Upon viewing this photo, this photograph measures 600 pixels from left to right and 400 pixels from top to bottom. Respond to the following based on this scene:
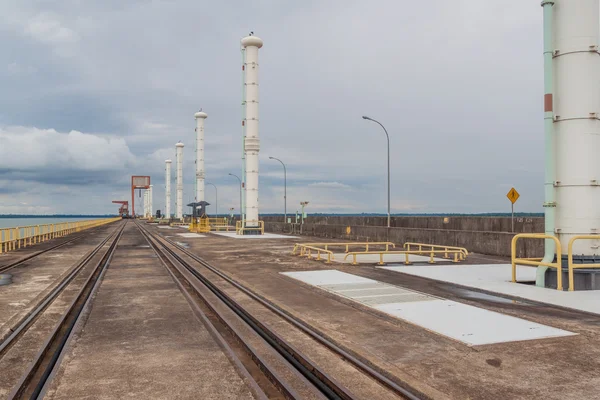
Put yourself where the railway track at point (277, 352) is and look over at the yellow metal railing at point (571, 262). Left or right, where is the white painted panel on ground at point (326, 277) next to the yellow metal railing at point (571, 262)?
left

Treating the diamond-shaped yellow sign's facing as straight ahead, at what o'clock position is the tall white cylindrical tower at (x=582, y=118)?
The tall white cylindrical tower is roughly at 12 o'clock from the diamond-shaped yellow sign.

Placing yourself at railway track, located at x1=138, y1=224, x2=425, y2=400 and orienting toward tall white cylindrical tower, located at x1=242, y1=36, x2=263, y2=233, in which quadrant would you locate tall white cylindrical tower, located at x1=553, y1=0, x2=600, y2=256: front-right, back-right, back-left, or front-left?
front-right

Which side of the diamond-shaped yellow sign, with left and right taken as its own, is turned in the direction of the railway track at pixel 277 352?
front

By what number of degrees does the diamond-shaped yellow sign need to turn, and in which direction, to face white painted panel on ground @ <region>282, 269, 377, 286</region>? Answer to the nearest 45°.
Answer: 0° — it already faces it

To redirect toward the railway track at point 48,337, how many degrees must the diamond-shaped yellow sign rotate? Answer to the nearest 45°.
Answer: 0° — it already faces it

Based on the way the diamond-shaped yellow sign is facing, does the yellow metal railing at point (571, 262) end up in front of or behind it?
in front

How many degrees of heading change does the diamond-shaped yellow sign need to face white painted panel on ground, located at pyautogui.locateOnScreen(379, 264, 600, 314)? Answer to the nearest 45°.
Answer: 0° — it already faces it

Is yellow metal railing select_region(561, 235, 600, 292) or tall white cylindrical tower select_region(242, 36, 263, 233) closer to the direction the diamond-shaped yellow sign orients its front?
the yellow metal railing

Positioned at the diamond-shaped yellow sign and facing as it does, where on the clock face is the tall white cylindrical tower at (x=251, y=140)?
The tall white cylindrical tower is roughly at 4 o'clock from the diamond-shaped yellow sign.

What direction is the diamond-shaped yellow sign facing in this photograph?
toward the camera

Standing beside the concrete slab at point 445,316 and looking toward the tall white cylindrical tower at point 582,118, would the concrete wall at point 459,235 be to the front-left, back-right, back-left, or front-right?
front-left

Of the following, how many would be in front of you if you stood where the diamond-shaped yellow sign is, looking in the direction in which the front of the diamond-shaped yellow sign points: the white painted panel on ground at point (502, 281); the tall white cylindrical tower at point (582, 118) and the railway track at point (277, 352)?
3
